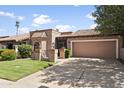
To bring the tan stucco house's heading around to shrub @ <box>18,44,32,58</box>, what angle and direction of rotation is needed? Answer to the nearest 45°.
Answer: approximately 90° to its right

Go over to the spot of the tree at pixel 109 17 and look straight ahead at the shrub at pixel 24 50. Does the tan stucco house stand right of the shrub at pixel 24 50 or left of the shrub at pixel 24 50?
right

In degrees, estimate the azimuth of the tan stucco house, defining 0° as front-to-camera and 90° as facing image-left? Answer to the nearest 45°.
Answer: approximately 0°
